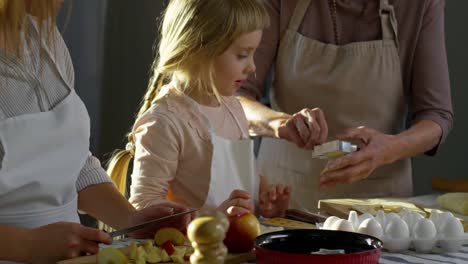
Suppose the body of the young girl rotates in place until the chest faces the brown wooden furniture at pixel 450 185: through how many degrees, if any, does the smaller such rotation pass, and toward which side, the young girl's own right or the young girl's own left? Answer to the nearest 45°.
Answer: approximately 45° to the young girl's own left

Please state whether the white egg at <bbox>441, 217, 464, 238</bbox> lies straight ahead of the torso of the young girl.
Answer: yes

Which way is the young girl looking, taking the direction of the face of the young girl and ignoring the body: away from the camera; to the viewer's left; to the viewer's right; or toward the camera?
to the viewer's right

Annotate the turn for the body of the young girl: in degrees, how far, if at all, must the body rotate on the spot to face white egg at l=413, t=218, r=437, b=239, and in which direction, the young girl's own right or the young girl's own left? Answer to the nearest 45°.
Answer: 0° — they already face it

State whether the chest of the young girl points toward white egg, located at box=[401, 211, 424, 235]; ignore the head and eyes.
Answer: yes

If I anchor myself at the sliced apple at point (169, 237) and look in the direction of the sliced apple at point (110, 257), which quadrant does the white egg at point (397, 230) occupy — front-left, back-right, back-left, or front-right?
back-left

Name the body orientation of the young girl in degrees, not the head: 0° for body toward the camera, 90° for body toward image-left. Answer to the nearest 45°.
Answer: approximately 315°

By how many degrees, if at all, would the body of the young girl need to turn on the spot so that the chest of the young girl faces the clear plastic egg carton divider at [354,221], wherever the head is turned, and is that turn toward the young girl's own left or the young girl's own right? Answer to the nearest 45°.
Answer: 0° — they already face it

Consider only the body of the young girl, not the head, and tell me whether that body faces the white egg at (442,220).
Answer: yes

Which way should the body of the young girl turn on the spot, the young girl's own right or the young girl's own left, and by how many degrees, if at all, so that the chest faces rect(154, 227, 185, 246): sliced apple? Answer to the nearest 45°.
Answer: approximately 45° to the young girl's own right

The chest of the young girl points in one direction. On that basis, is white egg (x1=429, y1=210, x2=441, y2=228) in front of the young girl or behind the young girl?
in front

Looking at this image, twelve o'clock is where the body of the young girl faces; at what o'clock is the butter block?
The butter block is roughly at 11 o'clock from the young girl.

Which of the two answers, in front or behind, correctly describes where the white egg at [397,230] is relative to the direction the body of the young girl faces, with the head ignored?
in front
